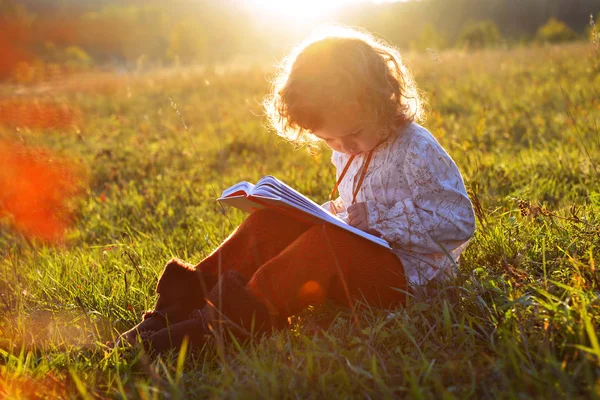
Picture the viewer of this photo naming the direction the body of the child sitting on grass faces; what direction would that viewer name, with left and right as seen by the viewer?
facing the viewer and to the left of the viewer

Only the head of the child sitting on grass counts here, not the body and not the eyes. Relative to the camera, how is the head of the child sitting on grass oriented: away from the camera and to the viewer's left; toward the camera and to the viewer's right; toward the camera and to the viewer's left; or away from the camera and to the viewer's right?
toward the camera and to the viewer's left

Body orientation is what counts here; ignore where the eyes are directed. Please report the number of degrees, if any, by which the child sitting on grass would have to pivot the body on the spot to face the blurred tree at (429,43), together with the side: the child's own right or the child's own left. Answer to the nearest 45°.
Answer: approximately 135° to the child's own right
